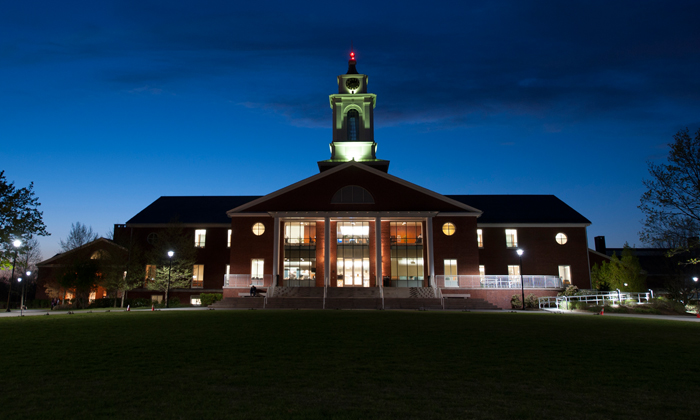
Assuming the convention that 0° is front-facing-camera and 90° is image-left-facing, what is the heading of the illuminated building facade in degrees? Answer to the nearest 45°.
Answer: approximately 0°

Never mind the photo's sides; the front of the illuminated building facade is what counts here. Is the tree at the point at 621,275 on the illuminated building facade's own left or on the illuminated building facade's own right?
on the illuminated building facade's own left

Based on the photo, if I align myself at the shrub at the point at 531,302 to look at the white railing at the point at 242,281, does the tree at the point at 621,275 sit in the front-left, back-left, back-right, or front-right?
back-right
